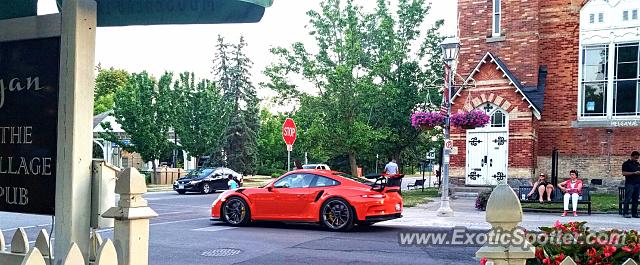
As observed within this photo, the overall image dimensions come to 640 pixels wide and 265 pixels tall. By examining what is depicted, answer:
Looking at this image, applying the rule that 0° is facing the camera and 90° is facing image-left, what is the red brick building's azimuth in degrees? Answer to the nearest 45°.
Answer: approximately 0°

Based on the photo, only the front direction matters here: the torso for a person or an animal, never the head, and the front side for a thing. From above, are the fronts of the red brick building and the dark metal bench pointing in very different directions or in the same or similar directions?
same or similar directions

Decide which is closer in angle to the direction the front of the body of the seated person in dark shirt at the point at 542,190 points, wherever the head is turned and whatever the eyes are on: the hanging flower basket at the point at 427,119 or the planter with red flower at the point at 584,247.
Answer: the planter with red flower

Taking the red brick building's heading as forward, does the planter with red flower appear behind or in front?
in front

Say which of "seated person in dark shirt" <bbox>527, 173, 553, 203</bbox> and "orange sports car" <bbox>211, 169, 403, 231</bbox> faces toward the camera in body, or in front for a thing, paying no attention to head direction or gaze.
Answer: the seated person in dark shirt

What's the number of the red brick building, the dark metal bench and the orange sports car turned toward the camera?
2

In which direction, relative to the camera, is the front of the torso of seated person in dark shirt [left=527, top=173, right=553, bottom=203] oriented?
toward the camera

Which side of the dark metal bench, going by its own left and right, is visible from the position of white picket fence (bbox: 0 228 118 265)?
front

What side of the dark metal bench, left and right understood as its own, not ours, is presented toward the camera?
front

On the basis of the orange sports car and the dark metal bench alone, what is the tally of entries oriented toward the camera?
1

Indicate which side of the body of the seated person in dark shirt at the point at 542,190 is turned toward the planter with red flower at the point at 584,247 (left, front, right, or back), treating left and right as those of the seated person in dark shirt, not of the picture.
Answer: front

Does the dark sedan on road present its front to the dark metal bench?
no

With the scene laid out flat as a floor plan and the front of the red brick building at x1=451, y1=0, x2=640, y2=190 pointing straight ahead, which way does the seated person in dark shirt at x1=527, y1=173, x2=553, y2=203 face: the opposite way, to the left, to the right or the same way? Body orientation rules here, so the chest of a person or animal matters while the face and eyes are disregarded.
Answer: the same way

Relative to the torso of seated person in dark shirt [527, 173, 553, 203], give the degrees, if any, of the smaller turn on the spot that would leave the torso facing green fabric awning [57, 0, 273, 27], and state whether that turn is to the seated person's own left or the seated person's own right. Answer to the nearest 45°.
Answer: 0° — they already face it

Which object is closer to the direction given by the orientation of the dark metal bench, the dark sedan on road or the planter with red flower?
the planter with red flower
